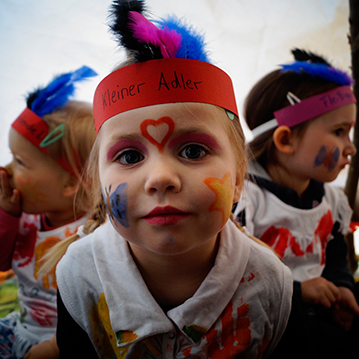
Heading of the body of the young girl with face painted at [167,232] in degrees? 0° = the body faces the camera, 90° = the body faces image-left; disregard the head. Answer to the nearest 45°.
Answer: approximately 0°

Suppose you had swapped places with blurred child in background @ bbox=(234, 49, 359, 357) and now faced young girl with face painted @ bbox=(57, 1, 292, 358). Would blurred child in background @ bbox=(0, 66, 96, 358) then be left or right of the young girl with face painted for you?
right

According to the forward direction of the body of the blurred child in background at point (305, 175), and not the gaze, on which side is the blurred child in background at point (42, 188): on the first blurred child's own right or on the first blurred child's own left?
on the first blurred child's own right

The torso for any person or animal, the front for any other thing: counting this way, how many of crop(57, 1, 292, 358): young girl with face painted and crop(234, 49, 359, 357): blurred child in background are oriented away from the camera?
0

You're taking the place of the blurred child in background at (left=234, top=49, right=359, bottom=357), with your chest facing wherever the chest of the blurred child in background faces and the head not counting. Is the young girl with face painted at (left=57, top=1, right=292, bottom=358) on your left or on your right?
on your right

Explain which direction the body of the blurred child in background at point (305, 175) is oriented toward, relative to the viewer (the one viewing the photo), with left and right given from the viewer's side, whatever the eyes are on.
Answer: facing the viewer and to the right of the viewer
